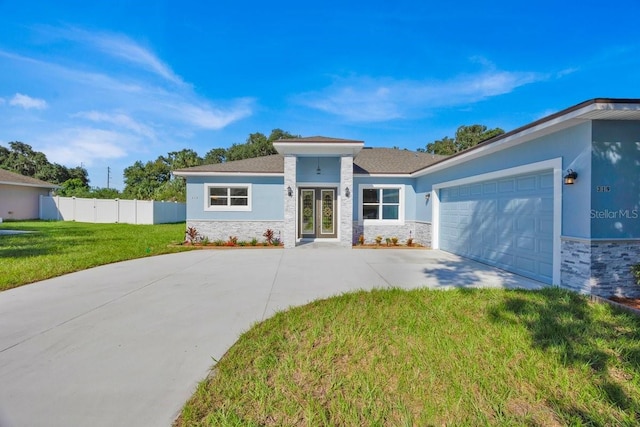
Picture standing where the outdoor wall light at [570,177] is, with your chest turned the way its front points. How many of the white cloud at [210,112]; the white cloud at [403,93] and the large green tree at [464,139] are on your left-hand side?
0

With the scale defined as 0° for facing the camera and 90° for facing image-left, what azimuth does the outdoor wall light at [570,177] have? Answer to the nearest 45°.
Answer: approximately 45°

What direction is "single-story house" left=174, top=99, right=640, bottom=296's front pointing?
toward the camera

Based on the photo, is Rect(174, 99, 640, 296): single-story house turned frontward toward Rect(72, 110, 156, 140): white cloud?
no

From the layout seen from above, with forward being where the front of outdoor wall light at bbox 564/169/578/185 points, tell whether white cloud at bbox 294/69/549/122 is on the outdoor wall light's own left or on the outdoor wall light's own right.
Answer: on the outdoor wall light's own right

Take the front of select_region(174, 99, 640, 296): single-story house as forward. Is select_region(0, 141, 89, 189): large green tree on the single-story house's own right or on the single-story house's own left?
on the single-story house's own right

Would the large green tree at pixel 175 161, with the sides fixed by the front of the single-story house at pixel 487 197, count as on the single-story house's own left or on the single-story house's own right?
on the single-story house's own right

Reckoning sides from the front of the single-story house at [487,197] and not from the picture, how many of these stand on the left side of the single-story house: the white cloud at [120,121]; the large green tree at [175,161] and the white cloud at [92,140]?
0

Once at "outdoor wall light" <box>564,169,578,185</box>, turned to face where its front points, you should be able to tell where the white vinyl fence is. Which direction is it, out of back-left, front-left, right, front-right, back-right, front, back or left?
front-right

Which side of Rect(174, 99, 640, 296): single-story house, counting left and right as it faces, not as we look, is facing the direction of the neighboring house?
right

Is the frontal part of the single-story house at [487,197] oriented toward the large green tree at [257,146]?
no

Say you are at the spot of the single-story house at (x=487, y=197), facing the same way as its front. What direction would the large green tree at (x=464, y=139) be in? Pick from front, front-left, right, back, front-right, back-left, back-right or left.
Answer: back

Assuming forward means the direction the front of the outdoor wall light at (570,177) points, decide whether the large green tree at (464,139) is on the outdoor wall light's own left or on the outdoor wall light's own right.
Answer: on the outdoor wall light's own right

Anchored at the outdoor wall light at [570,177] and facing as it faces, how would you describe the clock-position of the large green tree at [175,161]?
The large green tree is roughly at 2 o'clock from the outdoor wall light.
